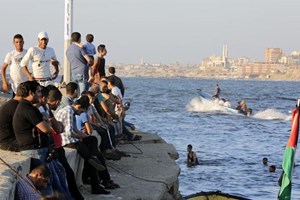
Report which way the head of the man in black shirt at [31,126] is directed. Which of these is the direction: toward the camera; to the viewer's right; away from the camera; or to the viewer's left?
to the viewer's right

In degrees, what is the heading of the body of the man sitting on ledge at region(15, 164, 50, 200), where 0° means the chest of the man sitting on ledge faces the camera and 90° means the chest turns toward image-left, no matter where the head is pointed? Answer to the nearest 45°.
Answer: approximately 270°

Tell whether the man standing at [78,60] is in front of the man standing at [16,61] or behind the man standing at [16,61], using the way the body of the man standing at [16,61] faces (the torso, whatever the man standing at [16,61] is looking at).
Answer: behind

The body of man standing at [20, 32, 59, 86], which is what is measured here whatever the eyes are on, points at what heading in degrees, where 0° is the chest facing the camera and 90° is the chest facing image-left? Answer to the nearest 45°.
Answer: approximately 0°

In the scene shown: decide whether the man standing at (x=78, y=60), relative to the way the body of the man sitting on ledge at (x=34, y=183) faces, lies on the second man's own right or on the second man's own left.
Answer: on the second man's own left

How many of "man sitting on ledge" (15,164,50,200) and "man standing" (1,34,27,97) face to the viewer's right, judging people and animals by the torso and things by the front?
1

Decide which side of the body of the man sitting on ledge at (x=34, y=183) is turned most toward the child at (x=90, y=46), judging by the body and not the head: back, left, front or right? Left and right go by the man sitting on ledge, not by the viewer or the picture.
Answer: left

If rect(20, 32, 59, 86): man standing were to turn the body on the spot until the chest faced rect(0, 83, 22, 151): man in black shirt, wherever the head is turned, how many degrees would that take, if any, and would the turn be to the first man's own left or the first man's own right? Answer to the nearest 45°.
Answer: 0° — they already face them

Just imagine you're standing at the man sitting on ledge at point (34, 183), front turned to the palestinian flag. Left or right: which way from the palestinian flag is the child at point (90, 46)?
left

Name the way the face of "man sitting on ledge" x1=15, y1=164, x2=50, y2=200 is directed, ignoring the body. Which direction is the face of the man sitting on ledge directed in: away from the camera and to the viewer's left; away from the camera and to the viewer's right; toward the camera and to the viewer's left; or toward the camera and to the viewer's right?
toward the camera and to the viewer's right

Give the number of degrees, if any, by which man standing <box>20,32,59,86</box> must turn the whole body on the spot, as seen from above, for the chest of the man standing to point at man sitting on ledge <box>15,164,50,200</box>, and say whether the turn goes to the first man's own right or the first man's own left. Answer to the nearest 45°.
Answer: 0° — they already face them

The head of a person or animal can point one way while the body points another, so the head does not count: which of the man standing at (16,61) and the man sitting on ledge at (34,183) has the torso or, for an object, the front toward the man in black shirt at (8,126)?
the man standing
